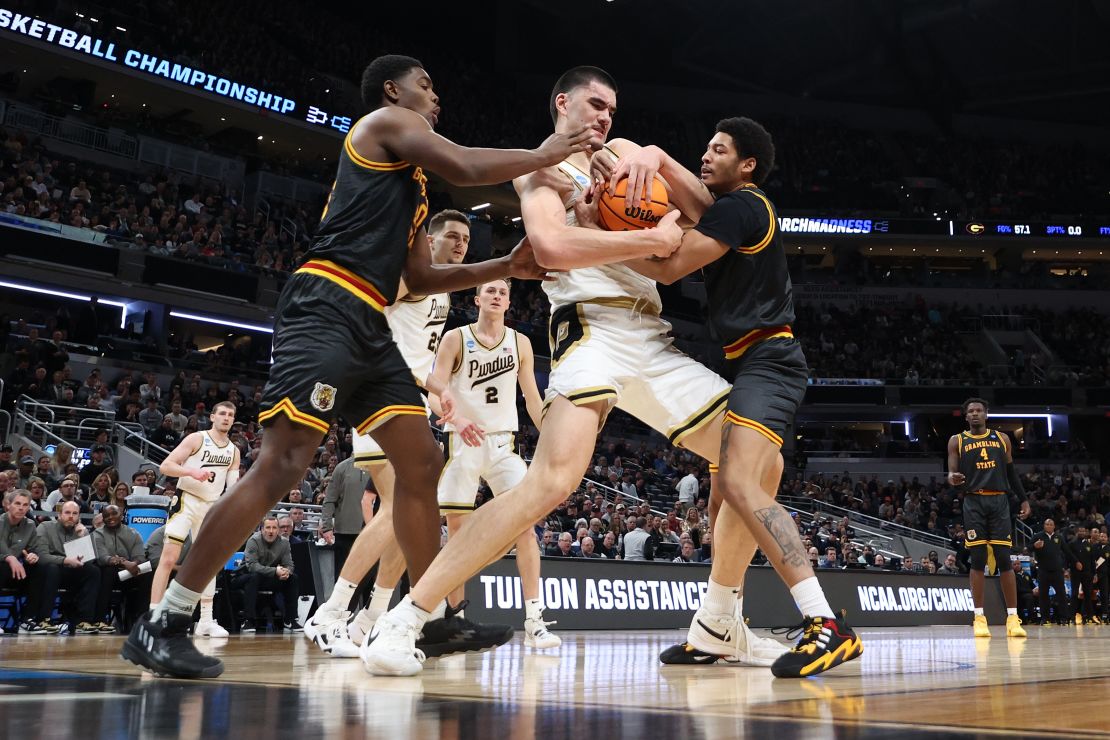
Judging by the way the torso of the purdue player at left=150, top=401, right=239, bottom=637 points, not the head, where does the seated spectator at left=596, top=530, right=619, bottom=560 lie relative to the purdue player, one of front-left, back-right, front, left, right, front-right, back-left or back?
left

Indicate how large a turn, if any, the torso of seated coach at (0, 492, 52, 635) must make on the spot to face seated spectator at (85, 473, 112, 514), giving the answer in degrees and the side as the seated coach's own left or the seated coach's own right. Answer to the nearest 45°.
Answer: approximately 135° to the seated coach's own left

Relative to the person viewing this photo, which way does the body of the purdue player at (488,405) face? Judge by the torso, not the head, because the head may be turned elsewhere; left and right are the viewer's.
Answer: facing the viewer

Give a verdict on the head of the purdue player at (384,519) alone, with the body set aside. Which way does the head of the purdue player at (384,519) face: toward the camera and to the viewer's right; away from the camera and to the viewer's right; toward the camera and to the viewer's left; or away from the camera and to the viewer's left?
toward the camera and to the viewer's right

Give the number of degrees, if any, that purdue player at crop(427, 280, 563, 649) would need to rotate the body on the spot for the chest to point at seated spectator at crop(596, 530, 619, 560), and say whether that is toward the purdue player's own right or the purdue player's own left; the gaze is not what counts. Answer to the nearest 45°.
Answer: approximately 180°

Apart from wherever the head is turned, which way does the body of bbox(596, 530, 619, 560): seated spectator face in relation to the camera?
toward the camera

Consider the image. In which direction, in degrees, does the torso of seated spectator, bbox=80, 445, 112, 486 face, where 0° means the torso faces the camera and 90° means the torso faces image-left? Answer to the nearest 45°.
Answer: approximately 315°

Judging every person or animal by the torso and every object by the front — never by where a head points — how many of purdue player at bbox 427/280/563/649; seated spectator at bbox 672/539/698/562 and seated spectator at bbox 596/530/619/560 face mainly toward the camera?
3

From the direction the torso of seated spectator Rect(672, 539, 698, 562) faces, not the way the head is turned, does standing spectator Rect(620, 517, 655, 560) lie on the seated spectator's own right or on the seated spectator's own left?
on the seated spectator's own right
